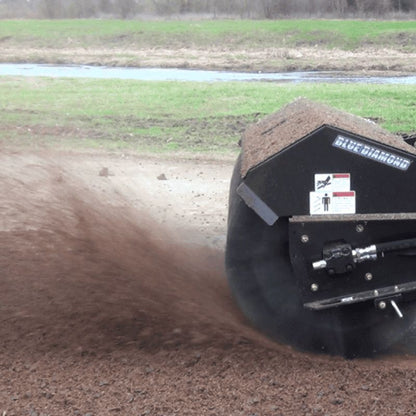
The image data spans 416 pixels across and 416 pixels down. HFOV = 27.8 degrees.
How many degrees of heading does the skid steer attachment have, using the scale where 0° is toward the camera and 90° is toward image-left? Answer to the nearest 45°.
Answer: approximately 90°
